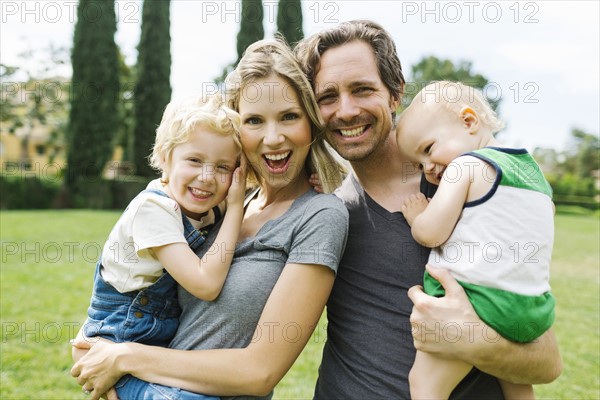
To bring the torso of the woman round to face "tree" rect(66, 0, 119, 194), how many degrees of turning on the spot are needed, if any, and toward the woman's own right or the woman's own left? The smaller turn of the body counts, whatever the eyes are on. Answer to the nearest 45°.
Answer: approximately 135° to the woman's own right

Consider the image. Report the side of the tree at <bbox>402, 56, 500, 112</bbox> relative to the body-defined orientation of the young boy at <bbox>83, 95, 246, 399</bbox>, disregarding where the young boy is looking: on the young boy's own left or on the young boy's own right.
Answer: on the young boy's own left

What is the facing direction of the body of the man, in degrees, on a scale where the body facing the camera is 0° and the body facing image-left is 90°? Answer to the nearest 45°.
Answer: approximately 0°

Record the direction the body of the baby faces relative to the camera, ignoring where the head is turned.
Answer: to the viewer's left

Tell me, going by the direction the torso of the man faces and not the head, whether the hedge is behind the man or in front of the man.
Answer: behind

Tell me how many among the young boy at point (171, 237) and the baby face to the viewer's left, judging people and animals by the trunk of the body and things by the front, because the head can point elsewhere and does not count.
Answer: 1

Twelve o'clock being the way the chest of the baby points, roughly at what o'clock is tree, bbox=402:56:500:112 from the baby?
The tree is roughly at 3 o'clock from the baby.
